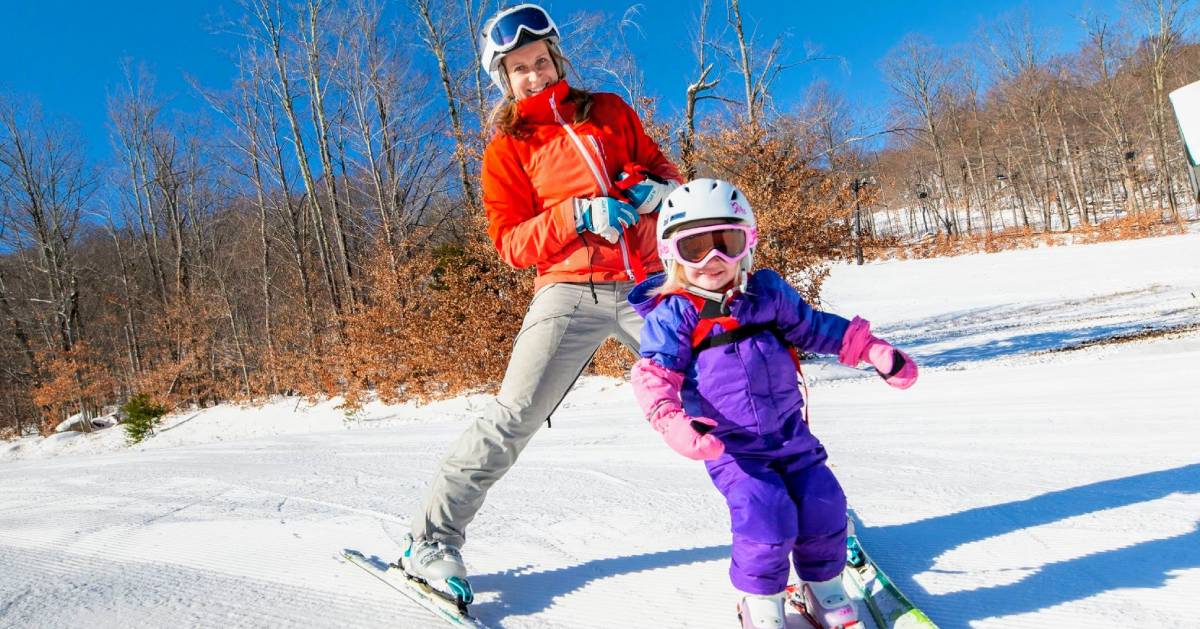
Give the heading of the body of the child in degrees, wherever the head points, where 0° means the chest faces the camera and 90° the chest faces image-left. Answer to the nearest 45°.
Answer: approximately 0°

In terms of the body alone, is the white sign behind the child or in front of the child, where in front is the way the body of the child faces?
behind

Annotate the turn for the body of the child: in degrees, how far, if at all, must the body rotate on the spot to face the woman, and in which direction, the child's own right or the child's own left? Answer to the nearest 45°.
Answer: approximately 135° to the child's own right
